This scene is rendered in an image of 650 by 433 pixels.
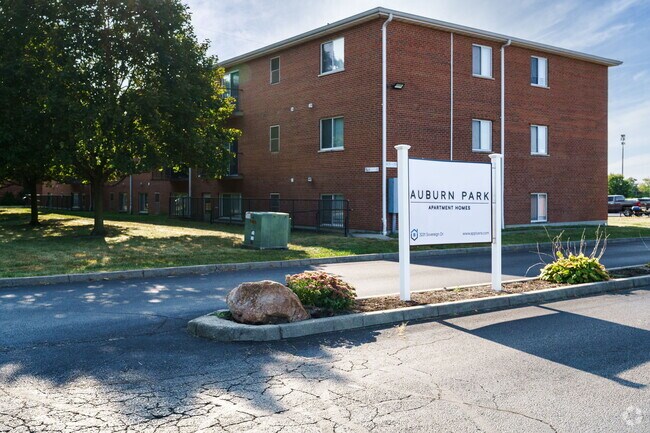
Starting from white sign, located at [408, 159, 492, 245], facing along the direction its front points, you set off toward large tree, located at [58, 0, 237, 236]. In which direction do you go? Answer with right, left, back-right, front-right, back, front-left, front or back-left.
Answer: back

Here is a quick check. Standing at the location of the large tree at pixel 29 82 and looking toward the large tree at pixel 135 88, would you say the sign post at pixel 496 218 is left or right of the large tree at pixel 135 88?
right

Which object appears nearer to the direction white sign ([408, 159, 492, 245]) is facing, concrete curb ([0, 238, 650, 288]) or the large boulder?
the large boulder

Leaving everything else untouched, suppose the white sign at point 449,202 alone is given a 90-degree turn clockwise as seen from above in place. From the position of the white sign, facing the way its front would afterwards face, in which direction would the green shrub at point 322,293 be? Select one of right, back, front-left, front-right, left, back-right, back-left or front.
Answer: front

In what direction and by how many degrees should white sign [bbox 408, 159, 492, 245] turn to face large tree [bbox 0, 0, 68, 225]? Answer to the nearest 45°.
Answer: approximately 180°

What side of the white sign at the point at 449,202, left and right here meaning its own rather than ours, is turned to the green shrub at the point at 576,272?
left

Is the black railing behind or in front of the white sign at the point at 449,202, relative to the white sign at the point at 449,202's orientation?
behind

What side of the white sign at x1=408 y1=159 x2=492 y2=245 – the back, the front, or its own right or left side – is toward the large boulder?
right

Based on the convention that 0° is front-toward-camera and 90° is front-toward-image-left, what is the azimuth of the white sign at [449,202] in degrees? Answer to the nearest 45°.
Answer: approximately 315°

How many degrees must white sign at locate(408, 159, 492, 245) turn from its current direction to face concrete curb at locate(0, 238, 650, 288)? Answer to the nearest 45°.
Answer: approximately 180°

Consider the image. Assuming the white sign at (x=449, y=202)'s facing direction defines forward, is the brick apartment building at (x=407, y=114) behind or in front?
behind
